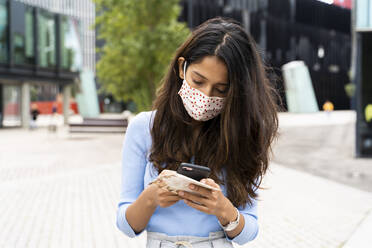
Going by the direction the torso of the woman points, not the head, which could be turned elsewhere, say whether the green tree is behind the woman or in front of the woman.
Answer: behind

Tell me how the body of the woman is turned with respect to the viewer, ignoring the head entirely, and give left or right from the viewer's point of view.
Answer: facing the viewer
